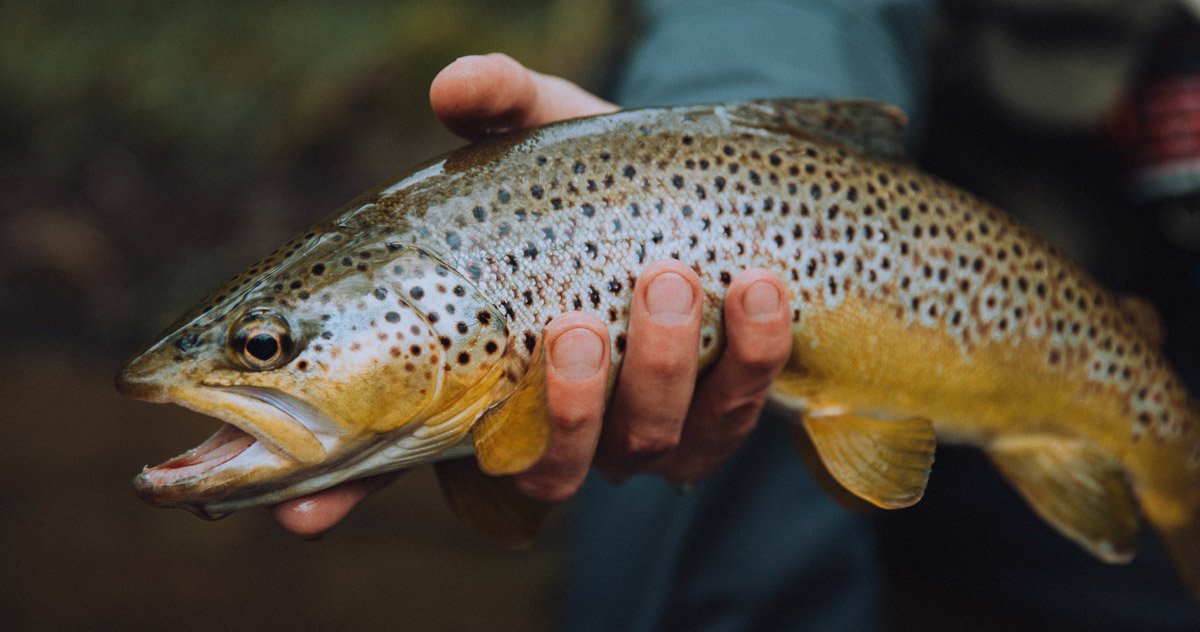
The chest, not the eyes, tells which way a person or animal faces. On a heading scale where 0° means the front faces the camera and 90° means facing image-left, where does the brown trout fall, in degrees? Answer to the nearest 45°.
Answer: approximately 90°
